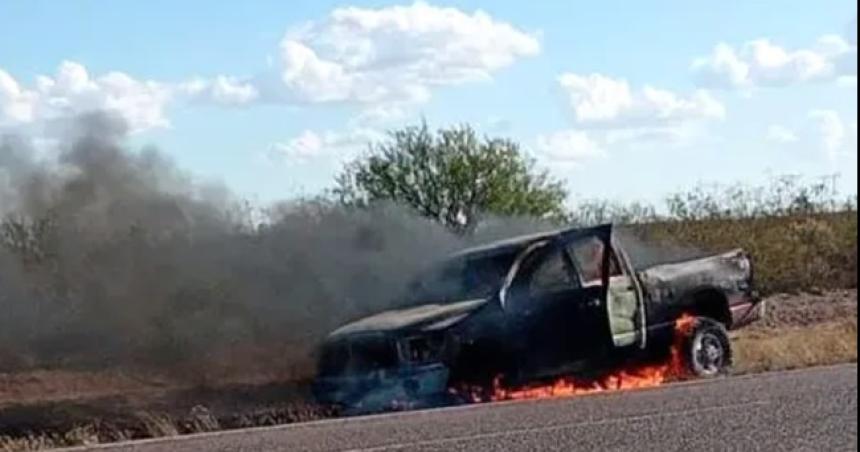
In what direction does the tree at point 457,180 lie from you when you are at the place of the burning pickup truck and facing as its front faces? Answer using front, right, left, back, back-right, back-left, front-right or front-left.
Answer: back-right

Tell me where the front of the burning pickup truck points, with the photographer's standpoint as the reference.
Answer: facing the viewer and to the left of the viewer
